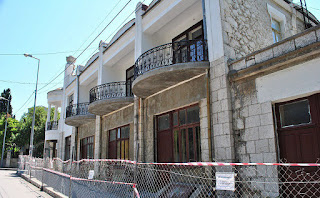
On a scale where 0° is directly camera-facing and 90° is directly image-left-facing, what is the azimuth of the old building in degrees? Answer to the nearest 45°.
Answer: approximately 45°

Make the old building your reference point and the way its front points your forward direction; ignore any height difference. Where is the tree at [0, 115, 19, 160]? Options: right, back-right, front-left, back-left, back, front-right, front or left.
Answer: right

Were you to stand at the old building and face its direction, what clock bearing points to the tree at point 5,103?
The tree is roughly at 3 o'clock from the old building.
